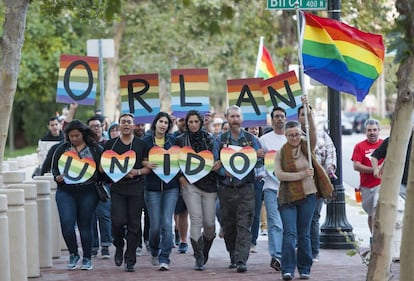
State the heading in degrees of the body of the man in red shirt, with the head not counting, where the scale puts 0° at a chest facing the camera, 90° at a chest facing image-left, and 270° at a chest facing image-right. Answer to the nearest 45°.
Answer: approximately 0°

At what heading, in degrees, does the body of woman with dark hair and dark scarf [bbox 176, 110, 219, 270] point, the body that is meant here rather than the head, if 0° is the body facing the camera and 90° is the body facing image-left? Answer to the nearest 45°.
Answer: approximately 0°
